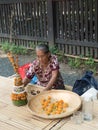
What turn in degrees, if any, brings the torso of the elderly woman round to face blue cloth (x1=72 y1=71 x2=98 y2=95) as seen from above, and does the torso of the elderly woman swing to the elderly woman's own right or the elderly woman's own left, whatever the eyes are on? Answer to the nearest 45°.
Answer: approximately 135° to the elderly woman's own left

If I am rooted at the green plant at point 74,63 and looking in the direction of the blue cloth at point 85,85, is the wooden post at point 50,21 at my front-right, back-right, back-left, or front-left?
back-right

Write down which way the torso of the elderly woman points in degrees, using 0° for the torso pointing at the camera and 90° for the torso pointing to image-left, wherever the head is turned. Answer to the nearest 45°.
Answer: approximately 45°

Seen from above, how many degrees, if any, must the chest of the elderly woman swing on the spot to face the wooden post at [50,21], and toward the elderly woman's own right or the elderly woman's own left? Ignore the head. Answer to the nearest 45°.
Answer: approximately 135° to the elderly woman's own right

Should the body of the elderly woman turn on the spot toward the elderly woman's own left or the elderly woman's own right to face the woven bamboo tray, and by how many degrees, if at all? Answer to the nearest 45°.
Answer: approximately 45° to the elderly woman's own left

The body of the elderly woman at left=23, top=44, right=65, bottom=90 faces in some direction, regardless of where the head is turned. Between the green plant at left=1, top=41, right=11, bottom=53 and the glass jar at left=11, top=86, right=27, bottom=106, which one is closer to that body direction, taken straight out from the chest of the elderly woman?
the glass jar

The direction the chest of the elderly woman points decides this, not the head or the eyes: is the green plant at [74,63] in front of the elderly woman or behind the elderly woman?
behind
